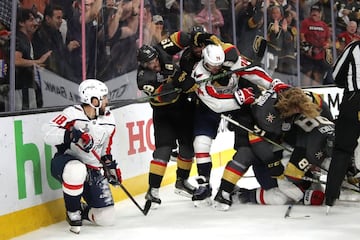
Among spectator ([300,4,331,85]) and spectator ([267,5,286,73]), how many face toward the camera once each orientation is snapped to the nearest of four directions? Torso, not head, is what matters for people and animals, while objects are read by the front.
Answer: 2

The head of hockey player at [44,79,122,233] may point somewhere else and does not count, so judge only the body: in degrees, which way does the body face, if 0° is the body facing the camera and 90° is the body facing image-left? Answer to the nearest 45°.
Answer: approximately 315°

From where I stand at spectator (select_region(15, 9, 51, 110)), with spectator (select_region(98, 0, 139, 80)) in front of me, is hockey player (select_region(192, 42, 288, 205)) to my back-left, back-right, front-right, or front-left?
front-right

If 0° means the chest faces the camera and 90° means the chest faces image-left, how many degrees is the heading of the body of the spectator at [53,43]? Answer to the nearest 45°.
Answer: approximately 315°

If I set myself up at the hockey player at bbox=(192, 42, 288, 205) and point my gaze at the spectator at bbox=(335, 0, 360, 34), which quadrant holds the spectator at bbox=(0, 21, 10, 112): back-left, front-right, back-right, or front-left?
back-left

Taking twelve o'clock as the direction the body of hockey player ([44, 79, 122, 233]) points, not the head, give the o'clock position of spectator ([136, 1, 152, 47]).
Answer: The spectator is roughly at 8 o'clock from the hockey player.

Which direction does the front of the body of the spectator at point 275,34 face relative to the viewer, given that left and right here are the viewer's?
facing the viewer

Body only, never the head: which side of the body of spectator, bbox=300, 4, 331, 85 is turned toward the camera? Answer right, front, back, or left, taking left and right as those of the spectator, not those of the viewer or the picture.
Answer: front

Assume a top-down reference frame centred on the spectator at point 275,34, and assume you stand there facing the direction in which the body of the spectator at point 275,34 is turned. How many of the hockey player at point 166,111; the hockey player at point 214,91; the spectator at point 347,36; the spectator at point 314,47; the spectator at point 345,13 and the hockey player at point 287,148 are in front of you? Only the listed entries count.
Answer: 3
